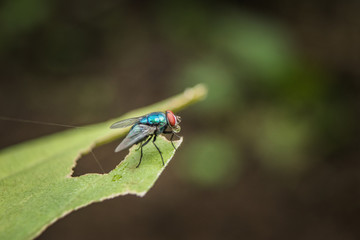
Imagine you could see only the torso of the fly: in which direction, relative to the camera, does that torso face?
to the viewer's right
